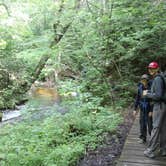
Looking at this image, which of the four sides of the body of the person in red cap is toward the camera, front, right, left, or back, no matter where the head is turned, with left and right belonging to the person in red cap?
left

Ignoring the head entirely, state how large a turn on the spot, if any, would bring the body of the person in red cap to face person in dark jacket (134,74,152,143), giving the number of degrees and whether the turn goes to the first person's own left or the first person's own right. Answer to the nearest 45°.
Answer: approximately 90° to the first person's own right
